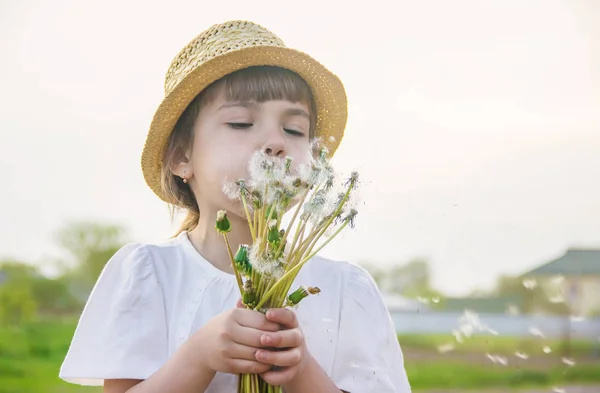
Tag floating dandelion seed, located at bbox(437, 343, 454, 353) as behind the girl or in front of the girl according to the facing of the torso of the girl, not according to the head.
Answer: behind

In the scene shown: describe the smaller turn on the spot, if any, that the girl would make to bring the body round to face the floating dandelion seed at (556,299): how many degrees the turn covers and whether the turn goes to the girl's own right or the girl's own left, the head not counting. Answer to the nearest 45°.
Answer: approximately 135° to the girl's own left

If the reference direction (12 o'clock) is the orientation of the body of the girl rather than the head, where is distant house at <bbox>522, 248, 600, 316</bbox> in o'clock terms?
The distant house is roughly at 7 o'clock from the girl.

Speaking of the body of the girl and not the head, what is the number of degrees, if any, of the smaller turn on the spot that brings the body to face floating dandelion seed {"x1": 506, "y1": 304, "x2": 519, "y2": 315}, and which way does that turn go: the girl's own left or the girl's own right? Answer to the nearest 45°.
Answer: approximately 135° to the girl's own left

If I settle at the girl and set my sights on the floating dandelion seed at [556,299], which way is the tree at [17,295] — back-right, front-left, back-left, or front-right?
front-left

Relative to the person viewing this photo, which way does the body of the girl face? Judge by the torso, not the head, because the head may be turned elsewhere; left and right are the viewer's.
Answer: facing the viewer

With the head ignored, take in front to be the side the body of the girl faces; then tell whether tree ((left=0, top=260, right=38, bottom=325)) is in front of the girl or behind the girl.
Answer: behind

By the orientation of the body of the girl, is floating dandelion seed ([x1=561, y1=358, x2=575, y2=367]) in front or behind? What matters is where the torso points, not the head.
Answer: behind

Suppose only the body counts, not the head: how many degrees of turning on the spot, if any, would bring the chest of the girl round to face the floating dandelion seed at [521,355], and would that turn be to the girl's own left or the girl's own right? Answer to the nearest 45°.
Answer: approximately 135° to the girl's own left

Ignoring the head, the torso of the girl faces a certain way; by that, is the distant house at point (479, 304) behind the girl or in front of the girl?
behind
